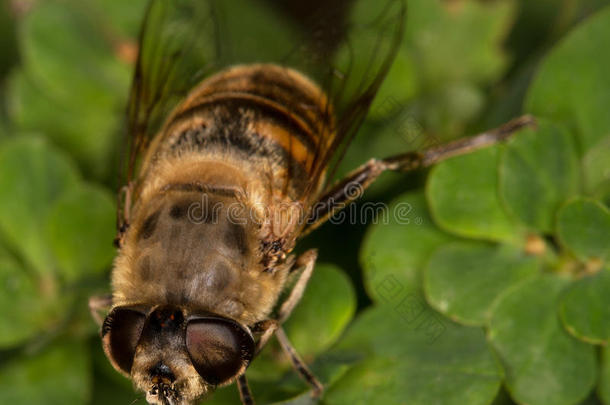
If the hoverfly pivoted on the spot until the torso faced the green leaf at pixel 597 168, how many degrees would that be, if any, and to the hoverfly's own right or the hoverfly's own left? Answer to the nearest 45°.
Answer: approximately 90° to the hoverfly's own left

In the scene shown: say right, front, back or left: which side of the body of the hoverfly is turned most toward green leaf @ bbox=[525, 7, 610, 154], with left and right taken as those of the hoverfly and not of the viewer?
left

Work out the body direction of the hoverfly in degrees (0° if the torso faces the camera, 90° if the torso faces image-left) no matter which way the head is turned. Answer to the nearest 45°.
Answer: approximately 0°

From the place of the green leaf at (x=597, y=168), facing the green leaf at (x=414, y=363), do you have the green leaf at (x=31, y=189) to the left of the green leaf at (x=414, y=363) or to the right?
right

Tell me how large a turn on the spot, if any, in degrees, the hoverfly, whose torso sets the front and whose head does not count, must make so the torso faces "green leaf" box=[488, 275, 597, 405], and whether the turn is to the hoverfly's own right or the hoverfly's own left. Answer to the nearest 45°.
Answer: approximately 45° to the hoverfly's own left

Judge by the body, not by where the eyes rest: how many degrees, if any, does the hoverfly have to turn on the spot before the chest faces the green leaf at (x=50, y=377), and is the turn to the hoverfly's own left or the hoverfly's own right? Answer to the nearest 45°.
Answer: approximately 90° to the hoverfly's own right

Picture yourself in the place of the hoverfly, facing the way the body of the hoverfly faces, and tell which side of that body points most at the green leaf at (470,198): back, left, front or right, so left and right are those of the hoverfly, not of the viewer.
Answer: left

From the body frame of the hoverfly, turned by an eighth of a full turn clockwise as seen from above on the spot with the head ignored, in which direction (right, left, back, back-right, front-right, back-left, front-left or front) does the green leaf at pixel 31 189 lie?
right

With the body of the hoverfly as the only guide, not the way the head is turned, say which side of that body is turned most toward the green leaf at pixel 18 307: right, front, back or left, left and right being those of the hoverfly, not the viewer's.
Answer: right

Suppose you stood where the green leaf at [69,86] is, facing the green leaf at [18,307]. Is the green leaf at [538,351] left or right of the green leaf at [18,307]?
left

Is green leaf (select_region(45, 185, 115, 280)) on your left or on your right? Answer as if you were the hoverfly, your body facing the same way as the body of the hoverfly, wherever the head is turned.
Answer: on your right
